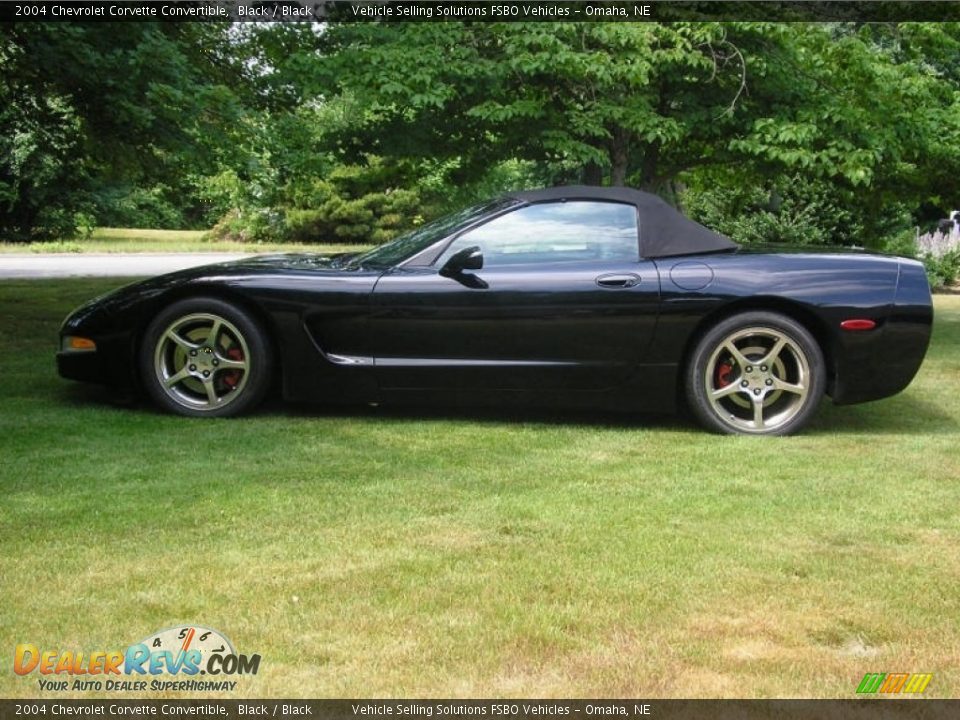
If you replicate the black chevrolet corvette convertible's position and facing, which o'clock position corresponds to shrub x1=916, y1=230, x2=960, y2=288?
The shrub is roughly at 4 o'clock from the black chevrolet corvette convertible.

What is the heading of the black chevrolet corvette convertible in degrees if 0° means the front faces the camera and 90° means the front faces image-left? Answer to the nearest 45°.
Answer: approximately 90°
